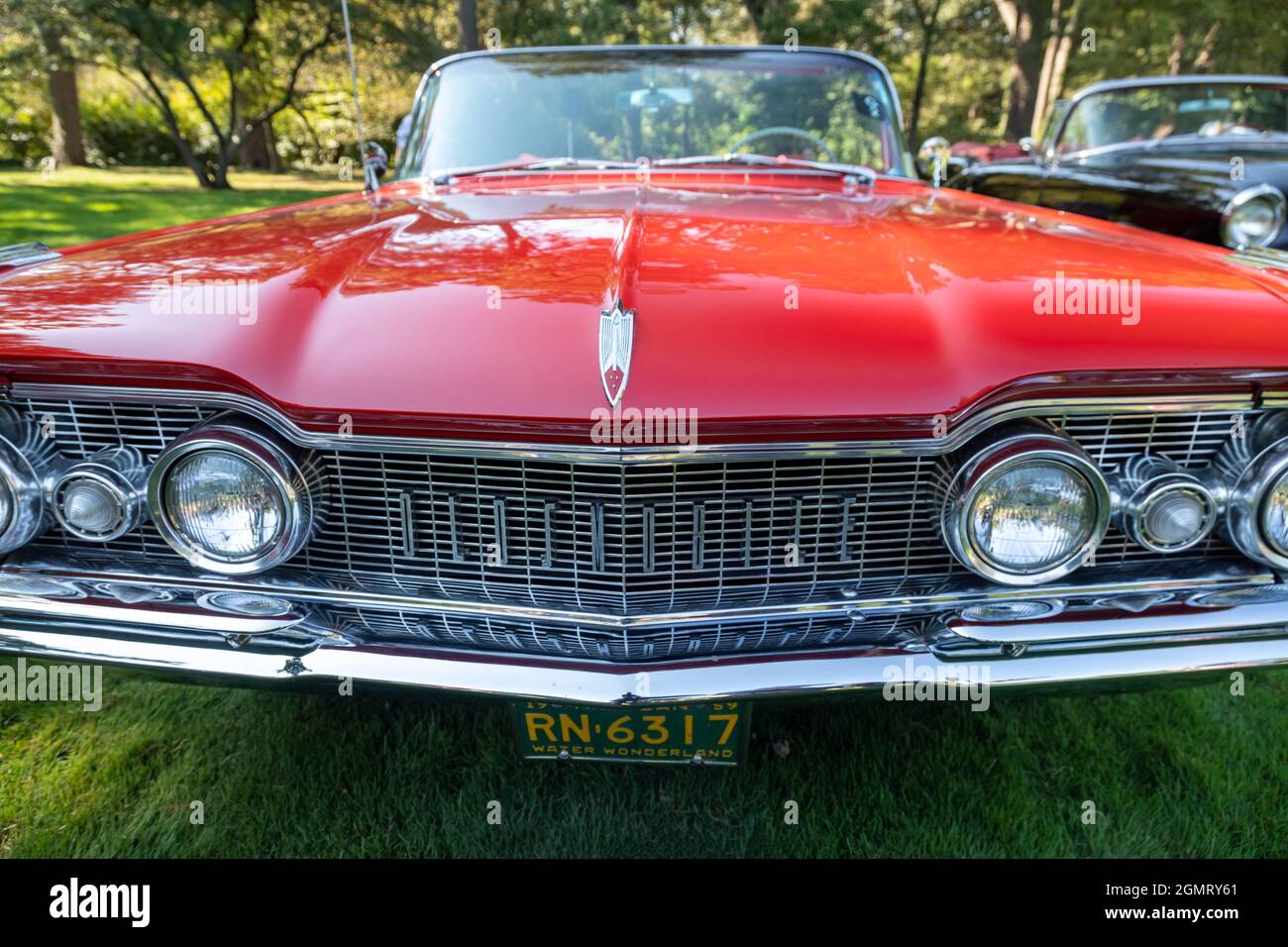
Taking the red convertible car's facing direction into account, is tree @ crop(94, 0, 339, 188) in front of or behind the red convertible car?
behind

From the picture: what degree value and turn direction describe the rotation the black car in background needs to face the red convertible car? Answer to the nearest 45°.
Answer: approximately 45° to its right

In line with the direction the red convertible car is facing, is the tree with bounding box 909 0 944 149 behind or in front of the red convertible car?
behind

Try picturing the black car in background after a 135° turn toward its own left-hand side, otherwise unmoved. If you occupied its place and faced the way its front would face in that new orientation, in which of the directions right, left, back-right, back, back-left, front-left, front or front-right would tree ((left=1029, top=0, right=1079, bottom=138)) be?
front

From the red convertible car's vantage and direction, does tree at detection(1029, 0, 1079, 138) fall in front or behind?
behind

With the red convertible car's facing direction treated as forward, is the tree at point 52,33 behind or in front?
behind

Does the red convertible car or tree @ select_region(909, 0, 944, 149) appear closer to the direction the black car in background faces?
the red convertible car

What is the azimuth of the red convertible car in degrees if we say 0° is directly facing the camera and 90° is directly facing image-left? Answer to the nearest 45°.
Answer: approximately 0°

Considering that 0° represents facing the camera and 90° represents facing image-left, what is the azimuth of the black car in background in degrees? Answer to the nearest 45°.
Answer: approximately 315°
